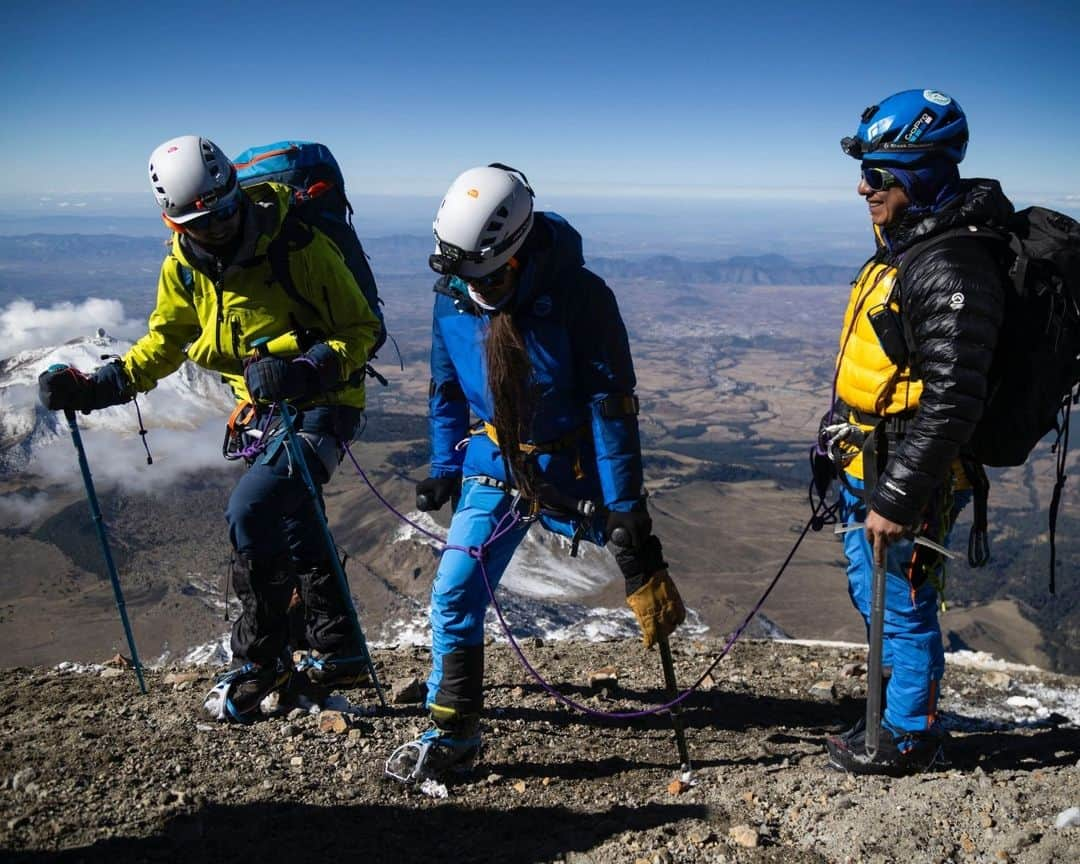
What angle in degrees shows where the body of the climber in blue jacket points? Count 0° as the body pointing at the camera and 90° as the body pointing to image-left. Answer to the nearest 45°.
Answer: approximately 45°
